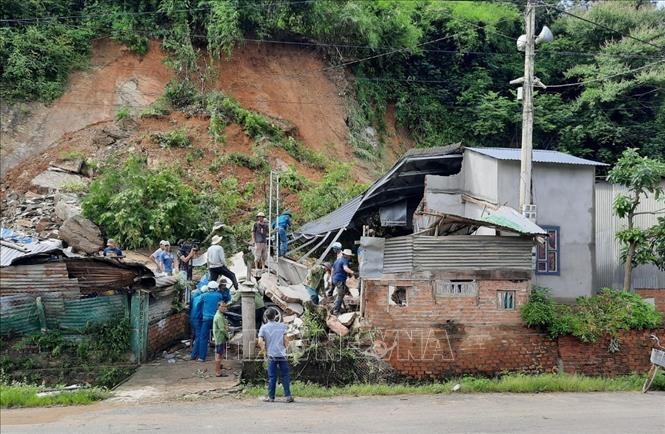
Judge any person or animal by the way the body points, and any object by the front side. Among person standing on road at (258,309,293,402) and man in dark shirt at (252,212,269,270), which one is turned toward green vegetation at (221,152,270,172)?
the person standing on road

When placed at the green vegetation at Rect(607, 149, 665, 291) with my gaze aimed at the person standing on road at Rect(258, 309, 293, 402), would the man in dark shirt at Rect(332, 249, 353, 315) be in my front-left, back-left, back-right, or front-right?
front-right

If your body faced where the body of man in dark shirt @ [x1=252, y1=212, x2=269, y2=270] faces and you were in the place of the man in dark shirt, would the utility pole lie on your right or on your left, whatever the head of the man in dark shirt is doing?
on your left

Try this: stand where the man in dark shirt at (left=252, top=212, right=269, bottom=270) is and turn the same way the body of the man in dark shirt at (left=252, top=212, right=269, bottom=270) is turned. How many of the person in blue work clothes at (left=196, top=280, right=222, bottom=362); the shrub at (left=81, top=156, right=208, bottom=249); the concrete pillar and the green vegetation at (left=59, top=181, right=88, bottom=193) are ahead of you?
2

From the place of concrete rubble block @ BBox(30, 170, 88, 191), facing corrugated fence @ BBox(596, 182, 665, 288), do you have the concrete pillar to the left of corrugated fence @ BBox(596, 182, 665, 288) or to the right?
right

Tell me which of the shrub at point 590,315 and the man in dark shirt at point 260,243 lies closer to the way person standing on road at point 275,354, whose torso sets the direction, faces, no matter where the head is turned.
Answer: the man in dark shirt

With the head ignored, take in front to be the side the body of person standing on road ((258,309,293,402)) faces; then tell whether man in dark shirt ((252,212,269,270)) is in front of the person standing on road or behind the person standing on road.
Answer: in front

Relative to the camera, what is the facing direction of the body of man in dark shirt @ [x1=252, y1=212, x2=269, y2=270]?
toward the camera

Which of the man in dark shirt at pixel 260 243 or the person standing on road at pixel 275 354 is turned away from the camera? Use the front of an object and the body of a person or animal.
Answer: the person standing on road

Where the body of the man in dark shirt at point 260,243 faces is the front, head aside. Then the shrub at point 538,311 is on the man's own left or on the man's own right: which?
on the man's own left

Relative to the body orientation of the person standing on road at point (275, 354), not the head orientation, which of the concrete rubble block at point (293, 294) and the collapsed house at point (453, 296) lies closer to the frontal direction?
the concrete rubble block

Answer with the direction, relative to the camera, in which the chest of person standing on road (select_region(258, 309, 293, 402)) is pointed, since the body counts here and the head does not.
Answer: away from the camera

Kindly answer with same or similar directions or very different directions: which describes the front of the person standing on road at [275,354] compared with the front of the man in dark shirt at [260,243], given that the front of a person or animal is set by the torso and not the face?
very different directions

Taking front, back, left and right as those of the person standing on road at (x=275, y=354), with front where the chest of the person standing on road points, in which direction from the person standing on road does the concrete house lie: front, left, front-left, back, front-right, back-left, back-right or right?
front-right

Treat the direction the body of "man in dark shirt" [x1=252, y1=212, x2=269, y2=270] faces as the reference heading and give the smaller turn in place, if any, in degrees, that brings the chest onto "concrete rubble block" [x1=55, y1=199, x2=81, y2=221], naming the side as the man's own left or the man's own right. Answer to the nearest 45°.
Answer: approximately 135° to the man's own right

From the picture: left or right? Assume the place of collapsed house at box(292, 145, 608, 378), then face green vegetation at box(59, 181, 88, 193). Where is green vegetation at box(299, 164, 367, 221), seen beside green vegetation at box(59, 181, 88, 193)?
right

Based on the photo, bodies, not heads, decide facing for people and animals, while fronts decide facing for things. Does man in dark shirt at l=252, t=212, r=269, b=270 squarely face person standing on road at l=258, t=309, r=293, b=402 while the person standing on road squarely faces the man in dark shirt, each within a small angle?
yes

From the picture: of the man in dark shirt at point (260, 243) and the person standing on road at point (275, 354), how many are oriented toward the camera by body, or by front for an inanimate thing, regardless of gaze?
1

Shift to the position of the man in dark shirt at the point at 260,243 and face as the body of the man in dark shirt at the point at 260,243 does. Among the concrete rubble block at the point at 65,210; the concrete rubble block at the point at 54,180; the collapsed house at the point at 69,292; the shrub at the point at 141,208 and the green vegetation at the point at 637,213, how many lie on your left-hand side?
1

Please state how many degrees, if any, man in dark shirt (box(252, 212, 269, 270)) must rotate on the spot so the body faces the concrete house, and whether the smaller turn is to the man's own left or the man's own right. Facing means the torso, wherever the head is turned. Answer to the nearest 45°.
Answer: approximately 90° to the man's own left
